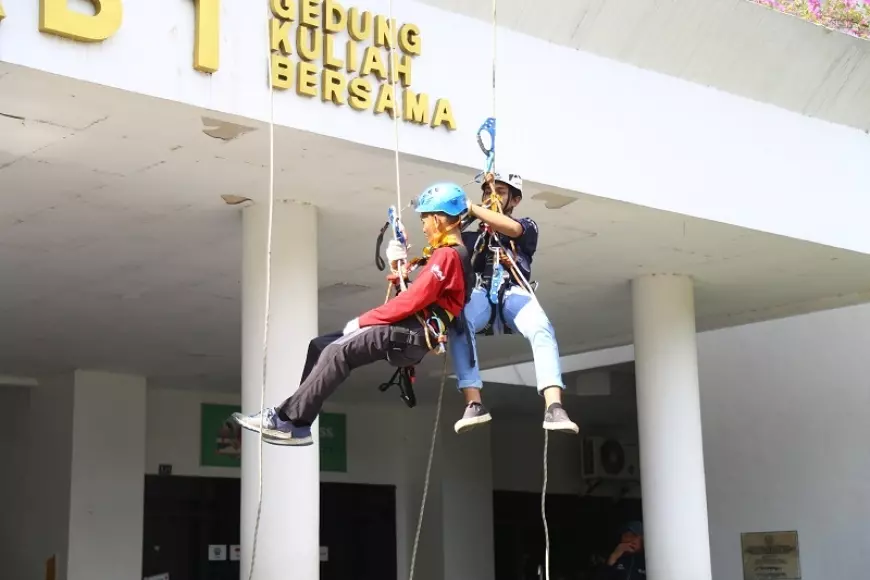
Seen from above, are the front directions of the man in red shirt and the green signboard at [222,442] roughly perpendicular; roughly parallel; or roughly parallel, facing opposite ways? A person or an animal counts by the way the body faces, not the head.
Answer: roughly perpendicular

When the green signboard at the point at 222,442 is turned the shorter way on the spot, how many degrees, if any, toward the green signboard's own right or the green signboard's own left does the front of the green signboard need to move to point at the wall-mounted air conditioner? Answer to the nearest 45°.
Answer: approximately 90° to the green signboard's own left

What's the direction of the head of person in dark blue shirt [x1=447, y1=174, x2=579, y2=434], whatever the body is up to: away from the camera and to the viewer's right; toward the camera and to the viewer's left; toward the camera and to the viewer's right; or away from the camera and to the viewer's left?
toward the camera and to the viewer's left

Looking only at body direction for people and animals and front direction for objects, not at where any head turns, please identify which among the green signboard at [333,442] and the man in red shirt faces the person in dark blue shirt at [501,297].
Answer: the green signboard

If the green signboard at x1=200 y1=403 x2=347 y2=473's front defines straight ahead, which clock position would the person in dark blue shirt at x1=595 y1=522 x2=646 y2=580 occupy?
The person in dark blue shirt is roughly at 10 o'clock from the green signboard.

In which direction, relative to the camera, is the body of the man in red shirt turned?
to the viewer's left

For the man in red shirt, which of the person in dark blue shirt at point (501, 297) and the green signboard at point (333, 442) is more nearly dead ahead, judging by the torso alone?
the green signboard

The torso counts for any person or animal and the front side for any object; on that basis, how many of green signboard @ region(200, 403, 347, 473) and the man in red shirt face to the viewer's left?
1

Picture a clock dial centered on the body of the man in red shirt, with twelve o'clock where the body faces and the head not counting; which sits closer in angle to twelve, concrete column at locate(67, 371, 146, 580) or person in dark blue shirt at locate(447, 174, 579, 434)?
the concrete column
